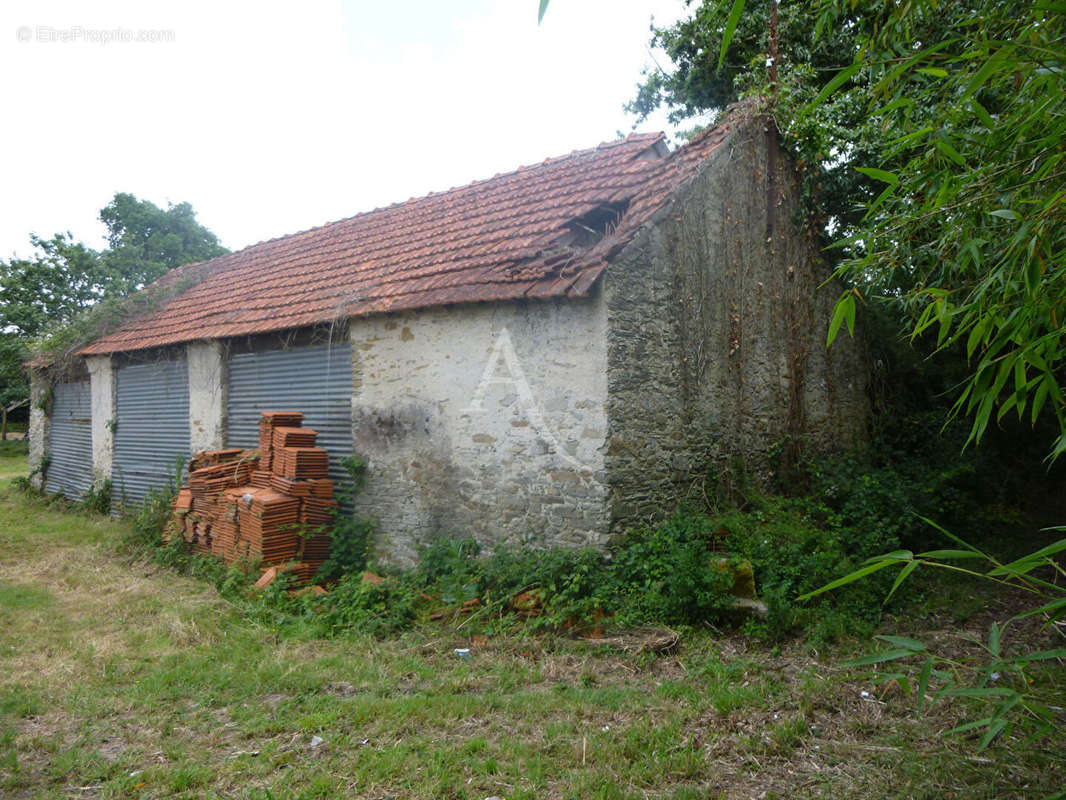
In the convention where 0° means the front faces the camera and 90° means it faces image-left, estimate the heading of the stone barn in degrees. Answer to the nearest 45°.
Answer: approximately 45°
